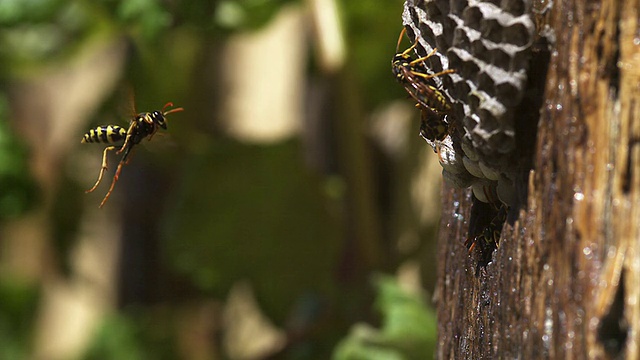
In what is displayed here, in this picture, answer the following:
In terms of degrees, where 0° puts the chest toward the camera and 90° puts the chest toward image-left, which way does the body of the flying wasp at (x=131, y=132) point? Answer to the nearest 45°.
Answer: approximately 270°

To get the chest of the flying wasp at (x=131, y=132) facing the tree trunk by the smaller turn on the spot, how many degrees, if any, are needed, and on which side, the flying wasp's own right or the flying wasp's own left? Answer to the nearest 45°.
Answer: approximately 45° to the flying wasp's own right

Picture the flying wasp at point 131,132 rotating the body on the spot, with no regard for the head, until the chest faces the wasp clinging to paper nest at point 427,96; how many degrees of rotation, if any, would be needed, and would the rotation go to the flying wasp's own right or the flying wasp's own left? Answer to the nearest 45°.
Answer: approximately 45° to the flying wasp's own right
